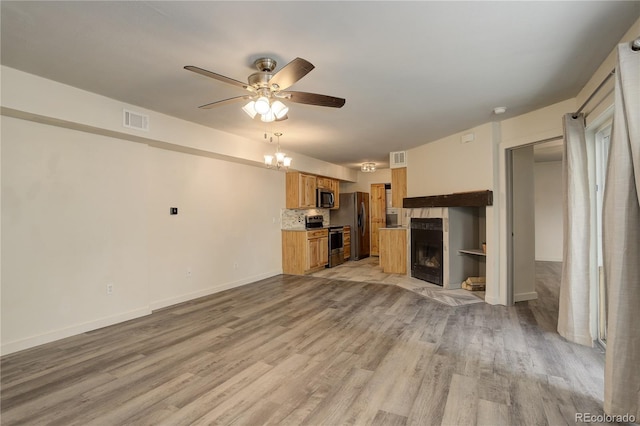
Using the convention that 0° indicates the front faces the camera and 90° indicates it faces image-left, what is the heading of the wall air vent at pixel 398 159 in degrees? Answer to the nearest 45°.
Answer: approximately 0°

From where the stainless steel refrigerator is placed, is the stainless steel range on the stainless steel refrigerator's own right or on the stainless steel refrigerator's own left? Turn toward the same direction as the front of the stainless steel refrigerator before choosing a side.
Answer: on the stainless steel refrigerator's own right

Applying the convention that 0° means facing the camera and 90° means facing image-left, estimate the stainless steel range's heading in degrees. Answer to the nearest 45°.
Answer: approximately 315°

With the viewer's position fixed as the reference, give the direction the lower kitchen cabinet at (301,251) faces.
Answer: facing the viewer and to the right of the viewer

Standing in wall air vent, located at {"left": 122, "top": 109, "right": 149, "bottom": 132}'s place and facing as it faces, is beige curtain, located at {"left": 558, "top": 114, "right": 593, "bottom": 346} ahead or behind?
ahead

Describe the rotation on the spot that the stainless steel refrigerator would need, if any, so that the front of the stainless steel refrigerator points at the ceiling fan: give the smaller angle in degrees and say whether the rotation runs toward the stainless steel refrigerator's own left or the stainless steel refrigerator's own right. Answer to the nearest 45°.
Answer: approximately 45° to the stainless steel refrigerator's own right

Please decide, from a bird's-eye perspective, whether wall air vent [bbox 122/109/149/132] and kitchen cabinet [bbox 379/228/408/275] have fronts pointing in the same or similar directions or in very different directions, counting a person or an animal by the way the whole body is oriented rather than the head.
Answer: very different directions

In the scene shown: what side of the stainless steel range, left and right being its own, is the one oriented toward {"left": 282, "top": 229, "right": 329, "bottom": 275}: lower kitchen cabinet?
right
